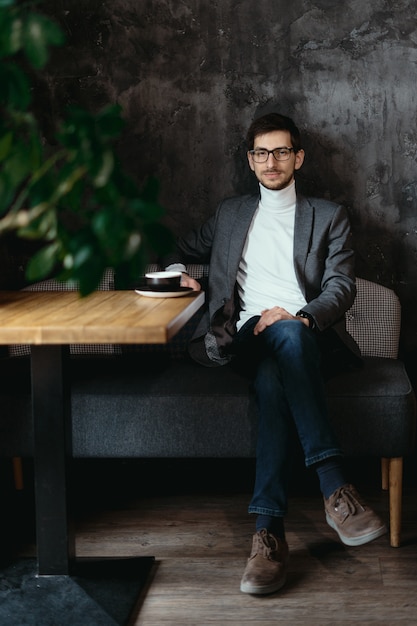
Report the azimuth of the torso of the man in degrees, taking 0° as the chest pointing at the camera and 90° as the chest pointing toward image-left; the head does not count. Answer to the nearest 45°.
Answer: approximately 0°

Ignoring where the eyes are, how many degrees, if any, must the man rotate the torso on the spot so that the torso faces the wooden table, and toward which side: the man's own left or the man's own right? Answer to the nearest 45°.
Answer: approximately 45° to the man's own right
